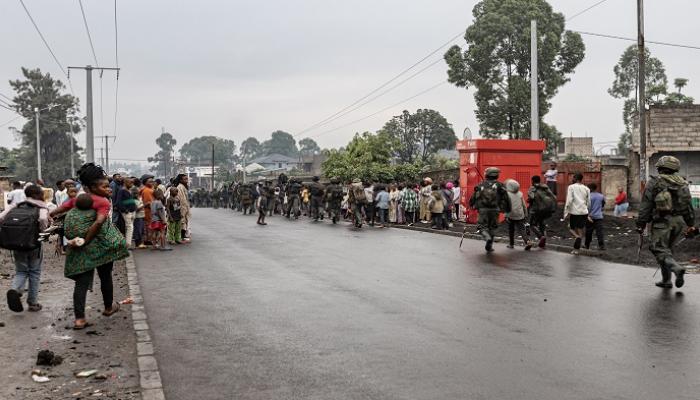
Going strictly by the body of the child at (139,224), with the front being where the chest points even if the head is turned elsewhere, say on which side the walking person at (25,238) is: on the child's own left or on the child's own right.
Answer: on the child's own right

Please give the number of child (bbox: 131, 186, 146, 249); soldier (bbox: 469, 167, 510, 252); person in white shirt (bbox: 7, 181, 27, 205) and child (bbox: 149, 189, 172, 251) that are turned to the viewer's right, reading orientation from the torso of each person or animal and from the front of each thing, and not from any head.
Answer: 2

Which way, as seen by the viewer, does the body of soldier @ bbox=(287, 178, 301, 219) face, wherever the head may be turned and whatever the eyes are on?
away from the camera

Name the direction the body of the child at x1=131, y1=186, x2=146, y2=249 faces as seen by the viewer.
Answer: to the viewer's right

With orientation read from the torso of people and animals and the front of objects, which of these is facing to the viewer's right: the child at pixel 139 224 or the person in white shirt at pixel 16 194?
the child

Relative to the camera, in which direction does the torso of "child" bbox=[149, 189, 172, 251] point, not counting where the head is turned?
to the viewer's right

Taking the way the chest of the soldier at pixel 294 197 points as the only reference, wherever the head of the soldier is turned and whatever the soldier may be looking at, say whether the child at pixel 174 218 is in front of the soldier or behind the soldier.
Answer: behind
